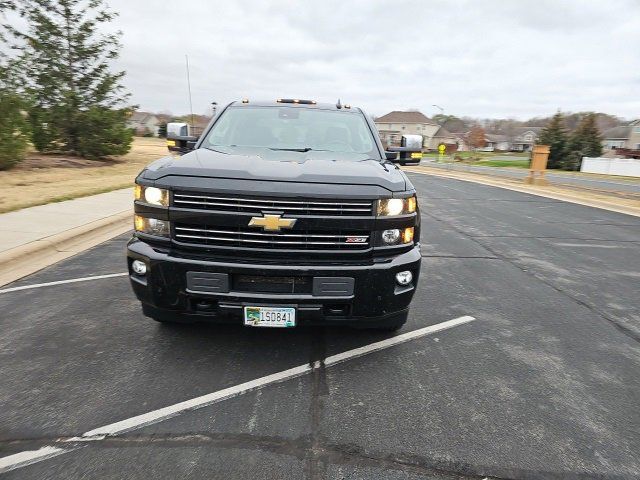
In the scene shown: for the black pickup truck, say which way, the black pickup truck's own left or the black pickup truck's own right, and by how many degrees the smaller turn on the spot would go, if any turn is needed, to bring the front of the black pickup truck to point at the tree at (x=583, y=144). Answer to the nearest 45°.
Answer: approximately 135° to the black pickup truck's own left

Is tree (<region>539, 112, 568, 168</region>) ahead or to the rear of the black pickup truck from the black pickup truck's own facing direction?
to the rear

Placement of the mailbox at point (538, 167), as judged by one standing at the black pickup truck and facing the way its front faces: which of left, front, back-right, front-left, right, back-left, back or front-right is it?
back-left

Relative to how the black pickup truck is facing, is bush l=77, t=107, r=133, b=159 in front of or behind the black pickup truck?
behind

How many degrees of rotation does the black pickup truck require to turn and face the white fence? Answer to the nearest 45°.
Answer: approximately 135° to its left

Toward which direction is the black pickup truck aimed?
toward the camera

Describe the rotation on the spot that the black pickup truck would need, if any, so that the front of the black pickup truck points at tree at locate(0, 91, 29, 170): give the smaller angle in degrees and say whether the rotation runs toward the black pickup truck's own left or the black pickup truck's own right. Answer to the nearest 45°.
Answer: approximately 135° to the black pickup truck's own right
